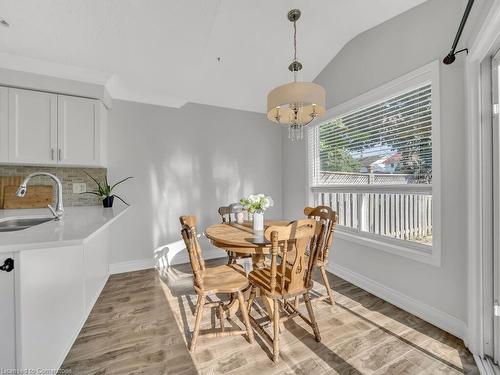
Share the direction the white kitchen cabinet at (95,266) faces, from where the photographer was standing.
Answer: facing to the right of the viewer

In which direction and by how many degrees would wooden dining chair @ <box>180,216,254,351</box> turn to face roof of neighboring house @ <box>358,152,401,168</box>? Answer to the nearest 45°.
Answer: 0° — it already faces it

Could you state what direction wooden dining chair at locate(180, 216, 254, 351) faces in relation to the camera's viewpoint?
facing to the right of the viewer

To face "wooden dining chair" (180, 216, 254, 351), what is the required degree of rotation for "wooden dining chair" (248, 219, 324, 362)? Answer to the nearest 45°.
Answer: approximately 45° to its left

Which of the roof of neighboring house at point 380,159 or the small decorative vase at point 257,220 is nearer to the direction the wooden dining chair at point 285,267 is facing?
the small decorative vase

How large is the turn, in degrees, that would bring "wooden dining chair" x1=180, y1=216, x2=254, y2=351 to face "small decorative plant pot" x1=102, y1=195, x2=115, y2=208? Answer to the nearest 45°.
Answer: approximately 135° to its left

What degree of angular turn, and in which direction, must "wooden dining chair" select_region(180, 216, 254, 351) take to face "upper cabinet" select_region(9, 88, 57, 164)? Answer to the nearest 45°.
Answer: approximately 135° to its left

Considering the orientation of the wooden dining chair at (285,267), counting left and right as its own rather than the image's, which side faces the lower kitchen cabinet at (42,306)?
left

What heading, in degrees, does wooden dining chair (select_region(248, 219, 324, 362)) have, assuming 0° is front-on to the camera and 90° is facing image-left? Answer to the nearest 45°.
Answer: approximately 135°
